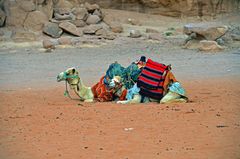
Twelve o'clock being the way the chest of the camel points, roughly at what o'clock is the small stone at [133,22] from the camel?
The small stone is roughly at 3 o'clock from the camel.

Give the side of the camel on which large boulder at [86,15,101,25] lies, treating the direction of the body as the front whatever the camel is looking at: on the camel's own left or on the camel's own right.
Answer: on the camel's own right

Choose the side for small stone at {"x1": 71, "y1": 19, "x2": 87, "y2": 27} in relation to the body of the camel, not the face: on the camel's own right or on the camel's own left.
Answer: on the camel's own right

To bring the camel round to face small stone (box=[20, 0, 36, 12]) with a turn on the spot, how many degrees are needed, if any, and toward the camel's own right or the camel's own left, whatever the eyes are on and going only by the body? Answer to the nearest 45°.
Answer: approximately 90° to the camel's own right

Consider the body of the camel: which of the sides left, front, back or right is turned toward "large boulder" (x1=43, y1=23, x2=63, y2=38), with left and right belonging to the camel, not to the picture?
right

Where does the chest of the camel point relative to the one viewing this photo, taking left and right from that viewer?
facing to the left of the viewer

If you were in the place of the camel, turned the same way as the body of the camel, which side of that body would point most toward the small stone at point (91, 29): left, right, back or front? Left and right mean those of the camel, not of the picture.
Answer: right

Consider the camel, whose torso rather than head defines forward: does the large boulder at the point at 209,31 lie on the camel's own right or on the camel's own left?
on the camel's own right

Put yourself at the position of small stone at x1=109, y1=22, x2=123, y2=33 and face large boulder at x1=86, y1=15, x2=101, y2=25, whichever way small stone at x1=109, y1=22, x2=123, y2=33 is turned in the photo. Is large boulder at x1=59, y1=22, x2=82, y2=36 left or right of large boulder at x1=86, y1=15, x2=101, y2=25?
left
